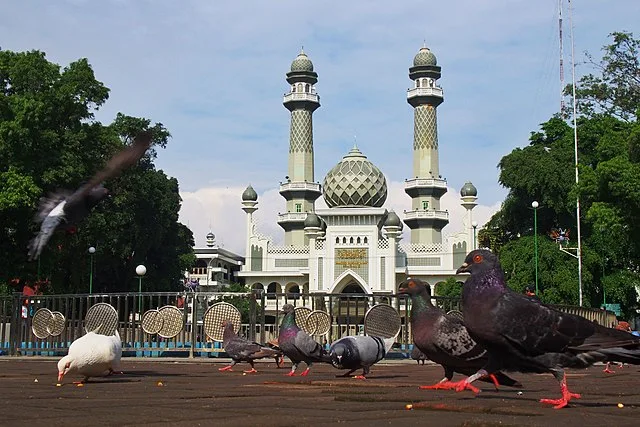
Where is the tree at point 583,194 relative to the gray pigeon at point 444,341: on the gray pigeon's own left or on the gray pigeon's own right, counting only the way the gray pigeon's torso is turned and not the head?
on the gray pigeon's own right

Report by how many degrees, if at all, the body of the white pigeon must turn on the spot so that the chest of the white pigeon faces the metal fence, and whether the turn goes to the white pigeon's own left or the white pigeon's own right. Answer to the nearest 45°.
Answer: approximately 135° to the white pigeon's own right

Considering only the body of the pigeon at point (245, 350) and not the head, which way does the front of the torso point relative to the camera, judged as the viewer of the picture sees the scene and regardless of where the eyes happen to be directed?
to the viewer's left

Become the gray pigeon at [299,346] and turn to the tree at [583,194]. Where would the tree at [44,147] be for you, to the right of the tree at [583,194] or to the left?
left

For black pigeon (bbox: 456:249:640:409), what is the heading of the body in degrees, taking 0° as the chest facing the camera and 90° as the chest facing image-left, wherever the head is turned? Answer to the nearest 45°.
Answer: approximately 90°

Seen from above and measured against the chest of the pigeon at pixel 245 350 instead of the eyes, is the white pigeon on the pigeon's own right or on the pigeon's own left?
on the pigeon's own left

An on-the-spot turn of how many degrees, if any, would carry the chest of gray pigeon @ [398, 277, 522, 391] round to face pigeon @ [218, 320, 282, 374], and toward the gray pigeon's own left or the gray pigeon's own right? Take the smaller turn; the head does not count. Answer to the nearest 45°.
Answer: approximately 45° to the gray pigeon's own right

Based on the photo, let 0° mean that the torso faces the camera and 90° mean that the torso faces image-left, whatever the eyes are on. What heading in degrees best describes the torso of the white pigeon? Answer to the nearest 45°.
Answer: approximately 45°

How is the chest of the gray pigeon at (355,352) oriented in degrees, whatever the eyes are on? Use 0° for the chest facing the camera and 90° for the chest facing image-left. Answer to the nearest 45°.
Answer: approximately 45°

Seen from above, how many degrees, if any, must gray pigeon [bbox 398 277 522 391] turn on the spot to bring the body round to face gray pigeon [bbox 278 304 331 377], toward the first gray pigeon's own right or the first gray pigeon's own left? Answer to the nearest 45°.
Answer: approximately 45° to the first gray pigeon's own right

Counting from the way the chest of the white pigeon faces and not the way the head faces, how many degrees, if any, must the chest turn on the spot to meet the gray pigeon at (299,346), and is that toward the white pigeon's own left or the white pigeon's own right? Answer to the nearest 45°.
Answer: approximately 135° to the white pigeon's own left

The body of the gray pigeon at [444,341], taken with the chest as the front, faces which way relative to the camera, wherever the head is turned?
to the viewer's left
